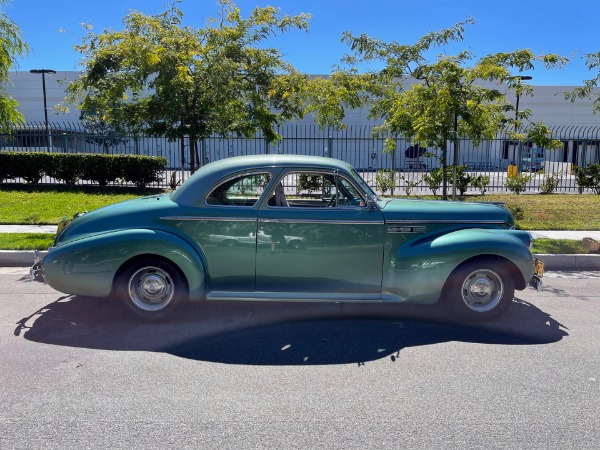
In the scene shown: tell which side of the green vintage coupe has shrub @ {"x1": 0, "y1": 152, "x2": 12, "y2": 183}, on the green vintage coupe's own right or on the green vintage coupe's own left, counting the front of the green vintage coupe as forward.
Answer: on the green vintage coupe's own left

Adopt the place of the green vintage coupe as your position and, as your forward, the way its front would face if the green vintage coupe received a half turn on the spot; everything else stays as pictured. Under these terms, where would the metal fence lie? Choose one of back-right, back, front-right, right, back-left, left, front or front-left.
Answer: right

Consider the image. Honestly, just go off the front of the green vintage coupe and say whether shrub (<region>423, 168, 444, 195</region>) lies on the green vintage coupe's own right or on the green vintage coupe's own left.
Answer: on the green vintage coupe's own left

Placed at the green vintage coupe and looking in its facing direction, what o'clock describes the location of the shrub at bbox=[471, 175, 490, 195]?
The shrub is roughly at 10 o'clock from the green vintage coupe.

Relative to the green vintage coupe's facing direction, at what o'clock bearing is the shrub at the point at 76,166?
The shrub is roughly at 8 o'clock from the green vintage coupe.

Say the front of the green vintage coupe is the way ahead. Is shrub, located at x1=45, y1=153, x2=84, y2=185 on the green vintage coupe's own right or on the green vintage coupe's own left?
on the green vintage coupe's own left

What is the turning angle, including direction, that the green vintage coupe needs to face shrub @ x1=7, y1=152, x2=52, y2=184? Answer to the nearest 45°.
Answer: approximately 135° to its left

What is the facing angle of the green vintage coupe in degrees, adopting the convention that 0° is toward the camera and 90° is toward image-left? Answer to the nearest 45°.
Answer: approximately 270°

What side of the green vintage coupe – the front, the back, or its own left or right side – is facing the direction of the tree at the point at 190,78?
left

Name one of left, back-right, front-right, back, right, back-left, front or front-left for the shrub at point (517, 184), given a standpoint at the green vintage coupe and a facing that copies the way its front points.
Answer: front-left

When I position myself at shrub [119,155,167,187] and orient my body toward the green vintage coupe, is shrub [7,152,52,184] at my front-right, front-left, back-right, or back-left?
back-right
